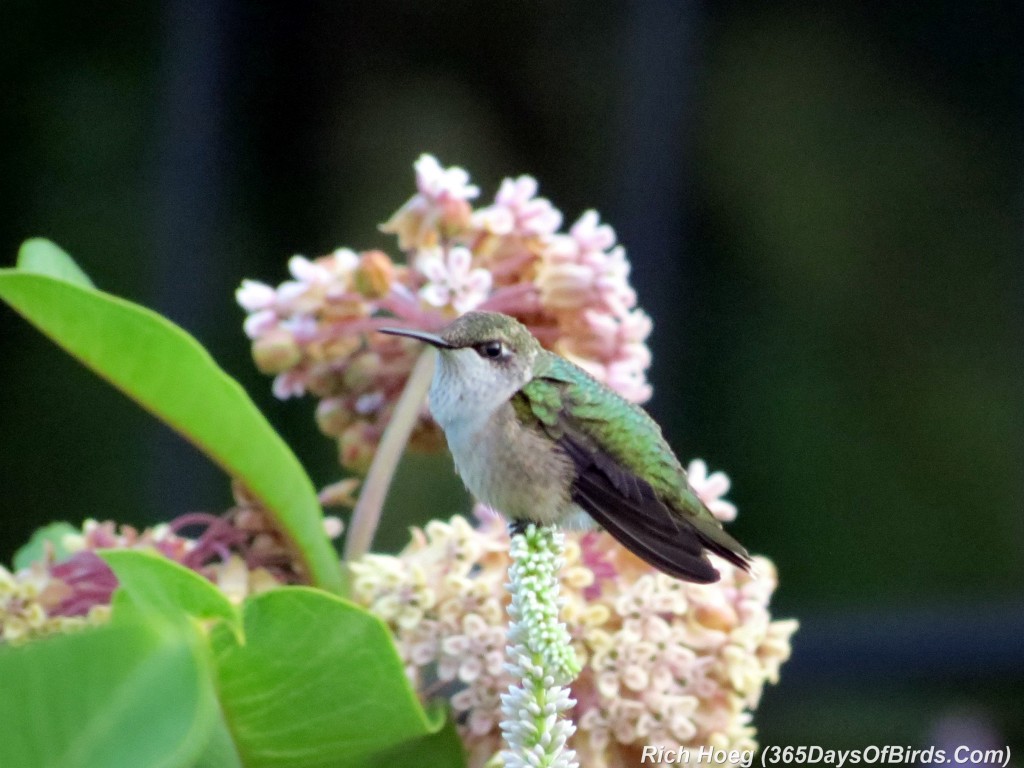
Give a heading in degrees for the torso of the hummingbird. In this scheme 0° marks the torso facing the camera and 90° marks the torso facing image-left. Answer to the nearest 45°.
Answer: approximately 90°
